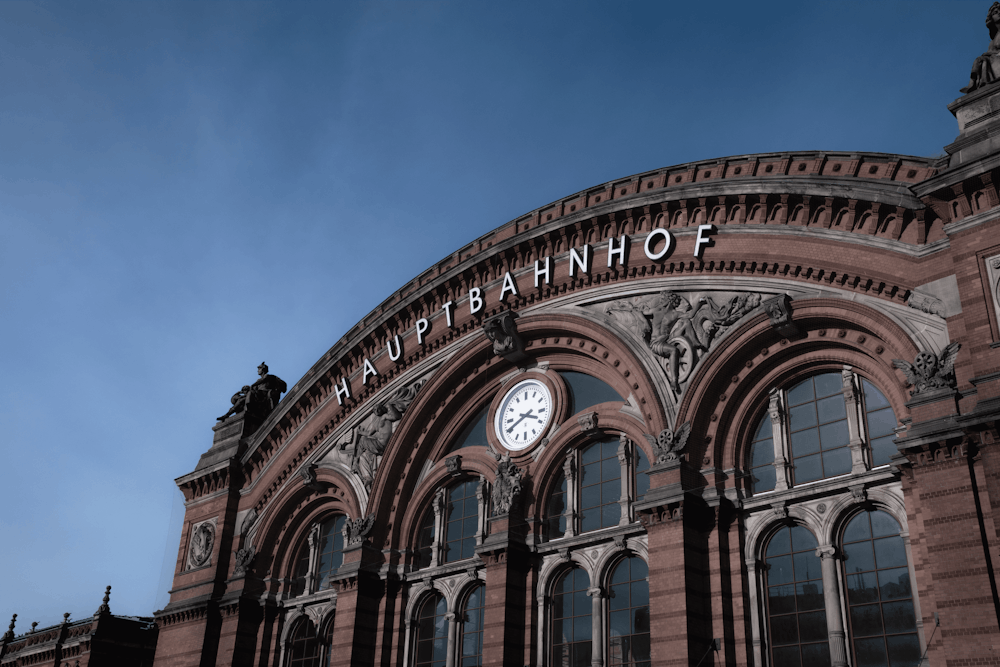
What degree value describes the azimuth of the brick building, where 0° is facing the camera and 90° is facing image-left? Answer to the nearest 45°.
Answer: approximately 45°
